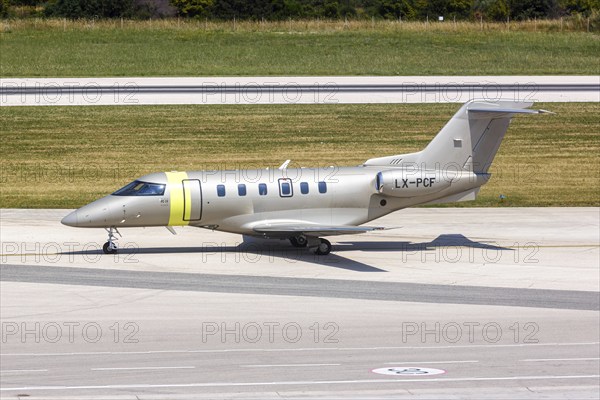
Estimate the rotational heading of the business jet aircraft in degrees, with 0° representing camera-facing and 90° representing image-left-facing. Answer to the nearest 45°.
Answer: approximately 90°
